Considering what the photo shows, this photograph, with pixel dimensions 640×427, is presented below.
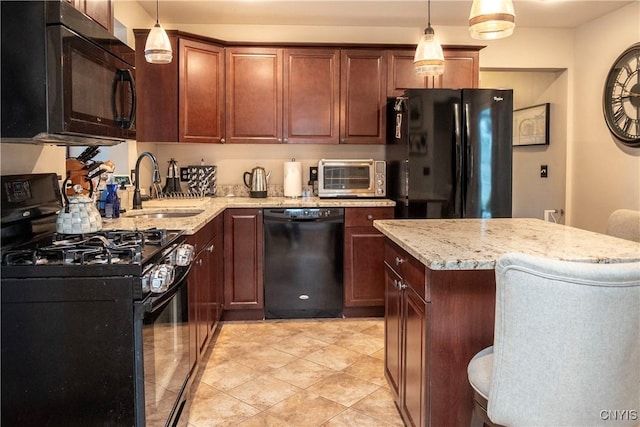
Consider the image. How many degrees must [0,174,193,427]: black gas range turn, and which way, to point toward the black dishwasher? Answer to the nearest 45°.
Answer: approximately 90° to its left

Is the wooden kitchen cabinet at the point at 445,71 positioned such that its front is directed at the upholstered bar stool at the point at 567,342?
yes

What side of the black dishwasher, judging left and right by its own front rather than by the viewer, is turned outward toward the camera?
front

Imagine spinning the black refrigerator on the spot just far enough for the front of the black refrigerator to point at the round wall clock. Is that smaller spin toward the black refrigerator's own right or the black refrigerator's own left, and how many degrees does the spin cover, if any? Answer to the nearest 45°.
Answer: approximately 45° to the black refrigerator's own left

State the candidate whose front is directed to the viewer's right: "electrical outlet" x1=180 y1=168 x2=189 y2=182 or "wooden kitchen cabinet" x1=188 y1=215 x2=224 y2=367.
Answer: the wooden kitchen cabinet

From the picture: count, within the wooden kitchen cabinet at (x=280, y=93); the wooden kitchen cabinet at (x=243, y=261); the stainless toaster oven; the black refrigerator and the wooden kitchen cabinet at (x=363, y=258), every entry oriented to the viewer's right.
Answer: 0

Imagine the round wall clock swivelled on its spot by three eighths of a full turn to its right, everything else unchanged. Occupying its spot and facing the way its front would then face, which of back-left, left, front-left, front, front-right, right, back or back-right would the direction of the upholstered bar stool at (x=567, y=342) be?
back

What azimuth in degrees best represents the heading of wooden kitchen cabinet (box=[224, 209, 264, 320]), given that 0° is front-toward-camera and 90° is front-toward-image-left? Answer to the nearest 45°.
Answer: approximately 0°

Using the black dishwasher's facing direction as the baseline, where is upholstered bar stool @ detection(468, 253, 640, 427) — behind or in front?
in front

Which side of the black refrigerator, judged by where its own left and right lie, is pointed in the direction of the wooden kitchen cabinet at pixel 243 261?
right

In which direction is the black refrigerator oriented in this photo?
toward the camera

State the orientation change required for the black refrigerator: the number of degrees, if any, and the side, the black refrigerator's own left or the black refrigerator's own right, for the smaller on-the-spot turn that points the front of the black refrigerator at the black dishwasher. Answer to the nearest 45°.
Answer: approximately 90° to the black refrigerator's own right

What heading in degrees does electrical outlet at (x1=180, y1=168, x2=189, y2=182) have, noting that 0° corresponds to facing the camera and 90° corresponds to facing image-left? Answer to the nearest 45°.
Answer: approximately 0°
